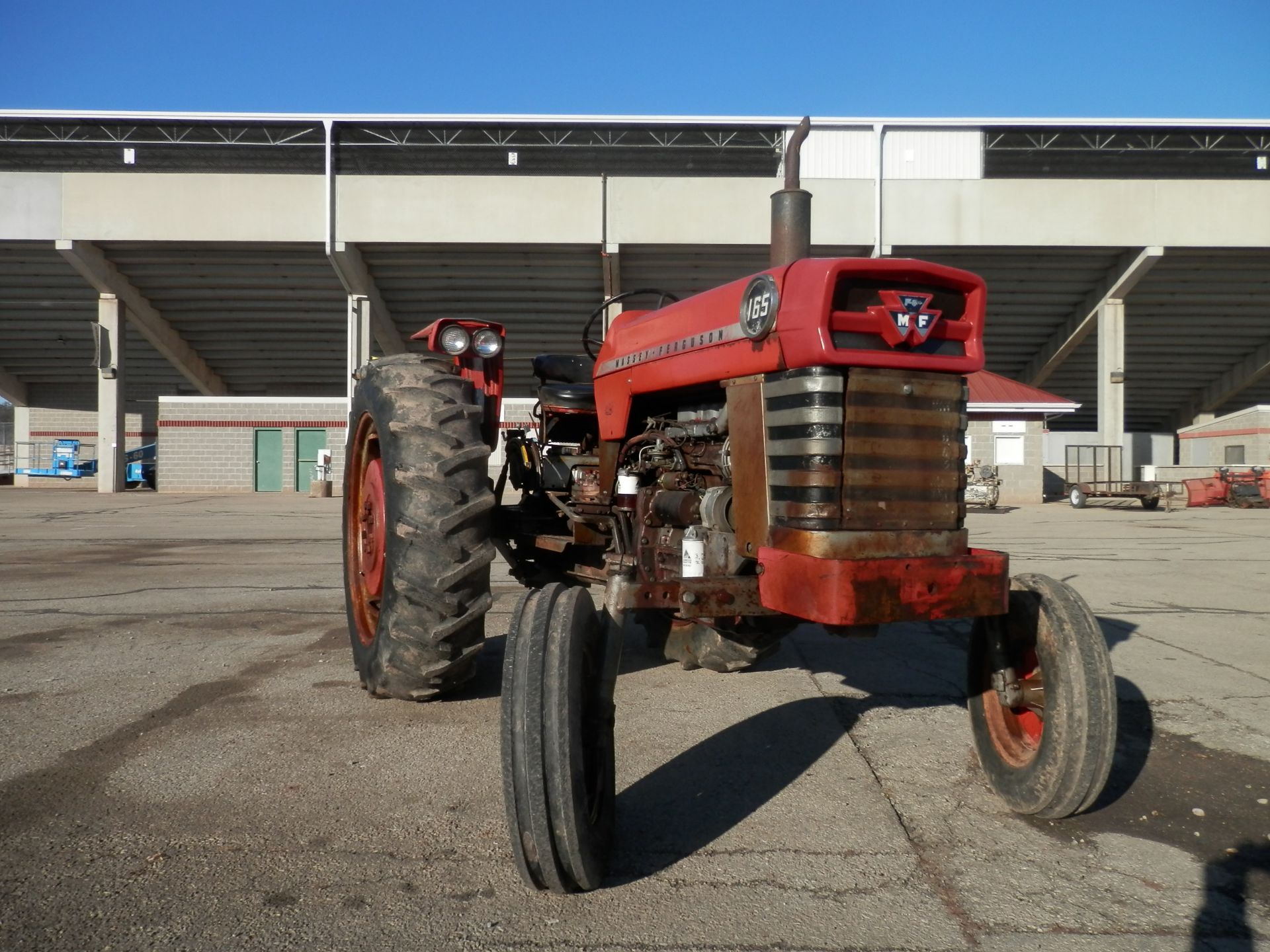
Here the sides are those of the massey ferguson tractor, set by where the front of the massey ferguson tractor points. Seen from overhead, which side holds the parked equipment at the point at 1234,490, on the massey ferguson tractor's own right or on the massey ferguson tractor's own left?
on the massey ferguson tractor's own left

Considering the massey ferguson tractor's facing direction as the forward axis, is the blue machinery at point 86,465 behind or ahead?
behind

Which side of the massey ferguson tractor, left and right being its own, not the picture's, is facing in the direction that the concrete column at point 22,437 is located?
back

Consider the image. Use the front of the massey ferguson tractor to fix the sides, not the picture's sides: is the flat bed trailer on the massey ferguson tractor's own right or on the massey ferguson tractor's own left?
on the massey ferguson tractor's own left

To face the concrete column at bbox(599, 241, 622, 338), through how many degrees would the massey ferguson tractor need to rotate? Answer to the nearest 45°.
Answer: approximately 135° to its left

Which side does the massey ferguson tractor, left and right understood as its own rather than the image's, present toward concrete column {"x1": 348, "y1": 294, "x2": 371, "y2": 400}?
back

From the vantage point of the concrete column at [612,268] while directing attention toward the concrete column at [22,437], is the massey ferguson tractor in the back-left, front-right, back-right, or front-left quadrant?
back-left

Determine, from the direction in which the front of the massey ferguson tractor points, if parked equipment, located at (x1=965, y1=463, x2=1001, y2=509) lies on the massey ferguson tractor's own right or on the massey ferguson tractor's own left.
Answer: on the massey ferguson tractor's own left

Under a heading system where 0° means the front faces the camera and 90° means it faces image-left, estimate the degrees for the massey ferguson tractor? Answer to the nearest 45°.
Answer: approximately 315°
